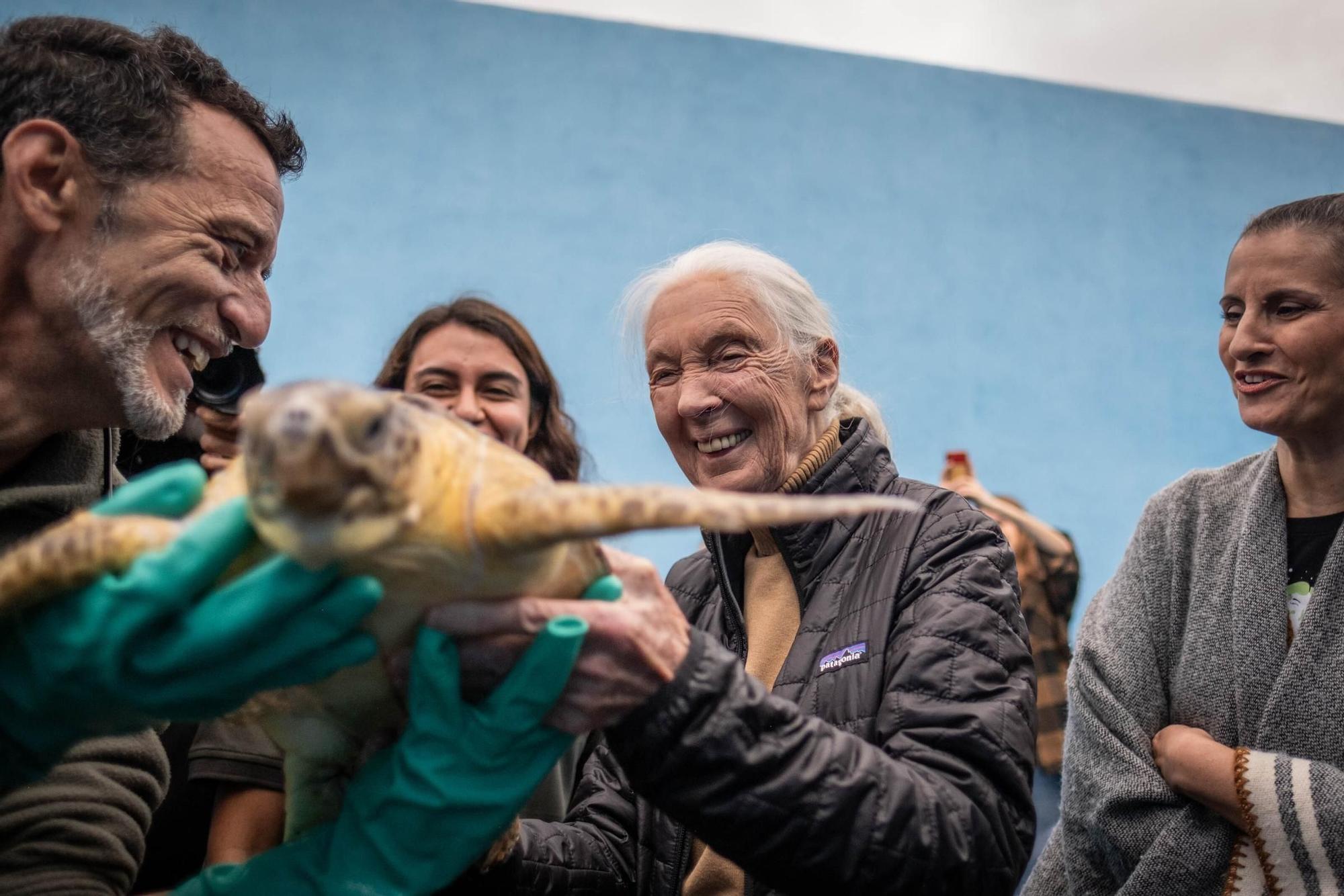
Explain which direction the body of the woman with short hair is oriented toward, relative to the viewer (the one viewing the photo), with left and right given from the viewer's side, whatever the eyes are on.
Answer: facing the viewer and to the left of the viewer

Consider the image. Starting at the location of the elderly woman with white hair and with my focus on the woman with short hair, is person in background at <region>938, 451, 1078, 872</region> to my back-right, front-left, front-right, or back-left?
front-left

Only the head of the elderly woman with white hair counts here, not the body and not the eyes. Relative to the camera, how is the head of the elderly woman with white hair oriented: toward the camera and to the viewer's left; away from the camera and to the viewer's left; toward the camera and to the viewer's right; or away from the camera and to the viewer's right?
toward the camera and to the viewer's left

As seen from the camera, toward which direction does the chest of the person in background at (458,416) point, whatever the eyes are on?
toward the camera

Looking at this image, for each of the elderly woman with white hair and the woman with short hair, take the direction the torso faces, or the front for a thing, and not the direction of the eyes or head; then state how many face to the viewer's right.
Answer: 0

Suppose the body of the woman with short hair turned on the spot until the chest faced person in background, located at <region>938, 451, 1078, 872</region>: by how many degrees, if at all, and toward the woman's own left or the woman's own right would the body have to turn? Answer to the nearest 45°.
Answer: approximately 135° to the woman's own right

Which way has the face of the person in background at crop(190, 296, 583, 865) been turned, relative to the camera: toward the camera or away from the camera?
toward the camera

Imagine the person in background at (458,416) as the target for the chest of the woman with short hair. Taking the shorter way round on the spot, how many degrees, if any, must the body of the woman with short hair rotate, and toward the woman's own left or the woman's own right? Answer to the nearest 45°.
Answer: approximately 45° to the woman's own right
